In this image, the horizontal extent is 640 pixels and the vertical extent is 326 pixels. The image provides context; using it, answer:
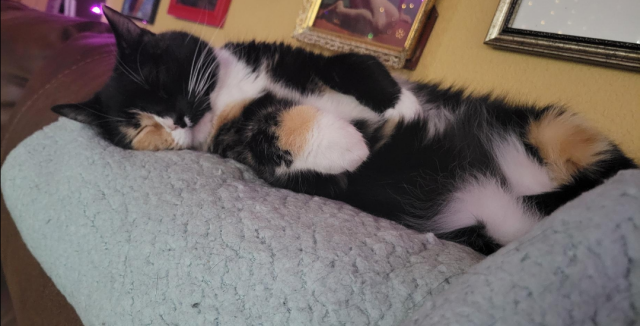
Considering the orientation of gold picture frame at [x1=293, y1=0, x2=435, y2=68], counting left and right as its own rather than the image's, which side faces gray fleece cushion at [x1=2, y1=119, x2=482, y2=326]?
front

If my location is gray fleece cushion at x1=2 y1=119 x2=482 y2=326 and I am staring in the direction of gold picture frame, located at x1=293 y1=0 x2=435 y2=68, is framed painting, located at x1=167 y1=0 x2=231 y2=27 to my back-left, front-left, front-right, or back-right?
front-left

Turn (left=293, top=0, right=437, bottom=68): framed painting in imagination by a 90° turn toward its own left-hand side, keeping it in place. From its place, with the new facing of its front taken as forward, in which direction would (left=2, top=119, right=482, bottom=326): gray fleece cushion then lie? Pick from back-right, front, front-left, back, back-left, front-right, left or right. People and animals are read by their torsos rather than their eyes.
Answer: right

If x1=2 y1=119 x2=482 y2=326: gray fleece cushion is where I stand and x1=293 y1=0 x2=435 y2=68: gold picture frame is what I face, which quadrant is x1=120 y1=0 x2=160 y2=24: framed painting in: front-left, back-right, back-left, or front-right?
front-left

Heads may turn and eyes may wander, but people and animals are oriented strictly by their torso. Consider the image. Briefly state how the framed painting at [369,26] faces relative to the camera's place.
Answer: facing the viewer

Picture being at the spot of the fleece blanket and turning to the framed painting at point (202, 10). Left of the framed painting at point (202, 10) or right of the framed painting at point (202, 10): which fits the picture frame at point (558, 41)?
right

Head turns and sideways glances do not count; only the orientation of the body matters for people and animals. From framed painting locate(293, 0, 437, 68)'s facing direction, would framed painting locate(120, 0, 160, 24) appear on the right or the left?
on its right
